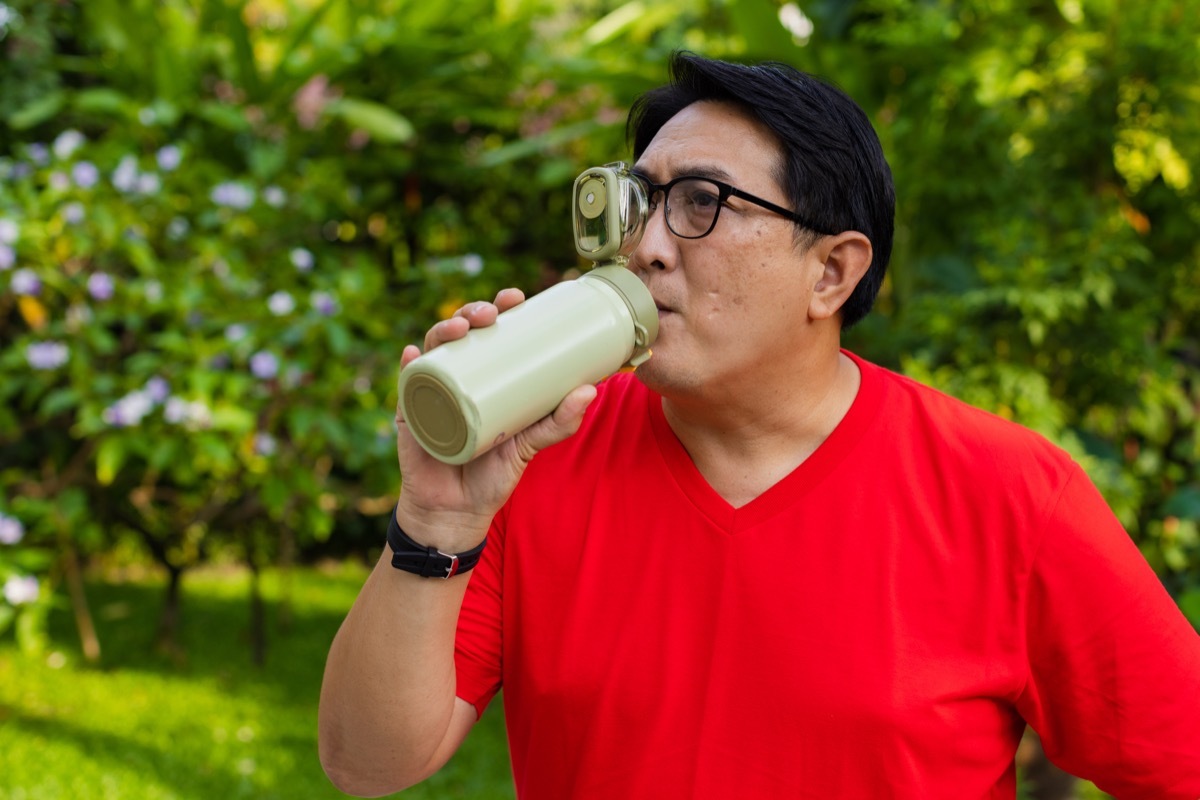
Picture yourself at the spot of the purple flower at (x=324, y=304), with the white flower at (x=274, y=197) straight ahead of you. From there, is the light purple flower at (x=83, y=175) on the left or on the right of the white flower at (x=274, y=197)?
left

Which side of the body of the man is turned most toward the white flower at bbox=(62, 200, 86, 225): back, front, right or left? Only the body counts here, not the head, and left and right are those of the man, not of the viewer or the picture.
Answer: right

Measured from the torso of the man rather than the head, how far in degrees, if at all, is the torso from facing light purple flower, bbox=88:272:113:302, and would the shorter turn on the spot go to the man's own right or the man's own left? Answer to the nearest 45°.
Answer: approximately 90° to the man's own right

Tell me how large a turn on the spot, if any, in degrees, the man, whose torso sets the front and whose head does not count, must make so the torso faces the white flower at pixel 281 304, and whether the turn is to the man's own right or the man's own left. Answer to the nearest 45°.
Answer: approximately 90° to the man's own right

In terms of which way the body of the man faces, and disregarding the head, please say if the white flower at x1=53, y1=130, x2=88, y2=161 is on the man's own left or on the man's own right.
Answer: on the man's own right

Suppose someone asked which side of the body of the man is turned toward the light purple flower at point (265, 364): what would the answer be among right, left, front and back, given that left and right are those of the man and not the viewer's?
right

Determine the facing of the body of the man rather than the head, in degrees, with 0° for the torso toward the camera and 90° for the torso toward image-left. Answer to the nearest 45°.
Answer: approximately 45°

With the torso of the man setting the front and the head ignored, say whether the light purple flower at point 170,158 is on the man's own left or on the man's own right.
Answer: on the man's own right
